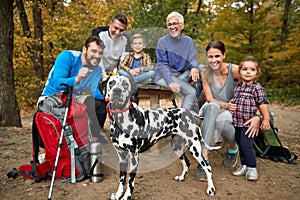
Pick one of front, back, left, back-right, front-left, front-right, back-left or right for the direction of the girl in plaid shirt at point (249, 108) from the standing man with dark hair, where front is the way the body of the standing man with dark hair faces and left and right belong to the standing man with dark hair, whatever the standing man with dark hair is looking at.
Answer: front-left

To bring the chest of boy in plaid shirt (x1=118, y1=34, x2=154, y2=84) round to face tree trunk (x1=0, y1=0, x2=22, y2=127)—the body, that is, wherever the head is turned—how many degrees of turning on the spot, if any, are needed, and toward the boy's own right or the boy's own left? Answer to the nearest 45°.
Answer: approximately 135° to the boy's own right

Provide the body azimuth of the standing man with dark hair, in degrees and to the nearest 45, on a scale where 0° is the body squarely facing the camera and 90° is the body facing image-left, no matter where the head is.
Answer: approximately 0°

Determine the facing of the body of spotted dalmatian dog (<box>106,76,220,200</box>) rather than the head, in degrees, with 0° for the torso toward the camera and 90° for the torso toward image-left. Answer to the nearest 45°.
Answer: approximately 45°

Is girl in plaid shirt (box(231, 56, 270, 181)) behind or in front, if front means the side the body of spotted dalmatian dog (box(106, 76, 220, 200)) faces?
behind

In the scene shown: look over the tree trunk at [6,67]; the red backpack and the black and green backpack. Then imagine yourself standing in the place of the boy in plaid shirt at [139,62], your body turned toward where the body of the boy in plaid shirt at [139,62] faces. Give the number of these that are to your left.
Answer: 1

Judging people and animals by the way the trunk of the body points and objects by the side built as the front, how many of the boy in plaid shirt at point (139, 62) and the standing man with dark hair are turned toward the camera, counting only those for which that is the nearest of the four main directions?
2

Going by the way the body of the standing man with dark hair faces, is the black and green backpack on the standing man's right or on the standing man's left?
on the standing man's left
